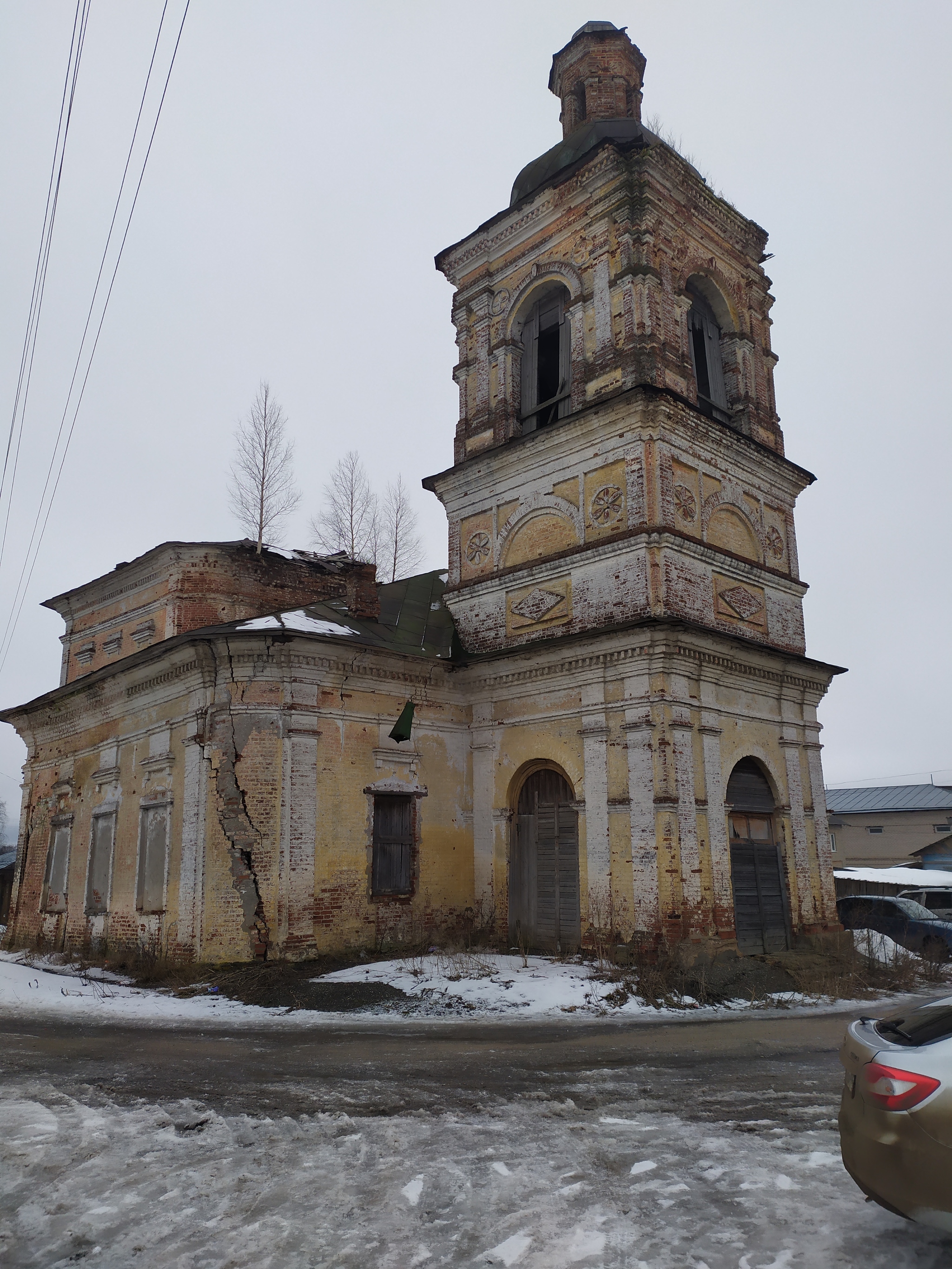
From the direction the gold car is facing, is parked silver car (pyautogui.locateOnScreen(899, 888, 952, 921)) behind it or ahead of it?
ahead

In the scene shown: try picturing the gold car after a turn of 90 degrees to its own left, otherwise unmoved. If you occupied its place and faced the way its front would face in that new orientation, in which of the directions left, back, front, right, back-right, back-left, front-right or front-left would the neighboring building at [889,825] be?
front-right

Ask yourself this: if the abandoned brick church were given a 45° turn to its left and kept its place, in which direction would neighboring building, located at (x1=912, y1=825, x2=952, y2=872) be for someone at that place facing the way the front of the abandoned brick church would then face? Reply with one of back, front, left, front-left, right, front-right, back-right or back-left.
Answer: front-left

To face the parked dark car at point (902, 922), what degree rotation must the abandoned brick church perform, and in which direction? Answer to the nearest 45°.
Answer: approximately 45° to its left

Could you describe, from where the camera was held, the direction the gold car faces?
facing away from the viewer and to the right of the viewer

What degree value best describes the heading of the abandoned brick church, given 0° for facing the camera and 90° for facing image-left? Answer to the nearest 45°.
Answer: approximately 315°

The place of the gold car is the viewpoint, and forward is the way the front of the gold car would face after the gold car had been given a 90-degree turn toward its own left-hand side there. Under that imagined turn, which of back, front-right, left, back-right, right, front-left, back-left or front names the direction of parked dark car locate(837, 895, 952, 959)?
front-right

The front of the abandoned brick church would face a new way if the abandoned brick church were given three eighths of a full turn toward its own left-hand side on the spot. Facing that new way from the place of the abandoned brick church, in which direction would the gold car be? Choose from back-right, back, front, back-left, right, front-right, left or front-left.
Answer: back

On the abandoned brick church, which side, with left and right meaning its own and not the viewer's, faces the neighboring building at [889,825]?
left
